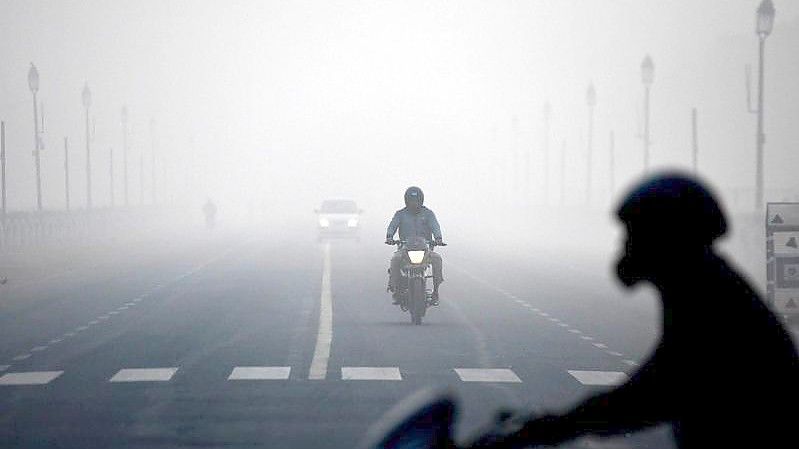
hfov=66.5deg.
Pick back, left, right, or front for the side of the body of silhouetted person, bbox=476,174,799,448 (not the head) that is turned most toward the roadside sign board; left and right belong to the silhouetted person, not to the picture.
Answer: right

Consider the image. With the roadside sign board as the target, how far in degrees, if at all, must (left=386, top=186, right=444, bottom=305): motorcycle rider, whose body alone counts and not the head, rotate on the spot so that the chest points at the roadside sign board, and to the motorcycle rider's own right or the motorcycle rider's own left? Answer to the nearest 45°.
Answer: approximately 90° to the motorcycle rider's own left

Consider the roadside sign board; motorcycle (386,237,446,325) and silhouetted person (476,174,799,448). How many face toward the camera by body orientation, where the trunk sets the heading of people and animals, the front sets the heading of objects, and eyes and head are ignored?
2

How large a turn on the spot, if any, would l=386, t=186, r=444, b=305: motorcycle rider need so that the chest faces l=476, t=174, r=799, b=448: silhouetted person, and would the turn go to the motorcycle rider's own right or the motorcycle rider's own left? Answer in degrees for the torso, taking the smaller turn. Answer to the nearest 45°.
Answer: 0° — they already face them

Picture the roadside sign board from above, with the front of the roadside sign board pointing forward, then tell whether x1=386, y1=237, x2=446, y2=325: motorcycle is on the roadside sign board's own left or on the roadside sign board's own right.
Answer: on the roadside sign board's own right

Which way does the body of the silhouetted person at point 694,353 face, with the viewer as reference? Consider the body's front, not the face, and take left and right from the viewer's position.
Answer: facing to the left of the viewer

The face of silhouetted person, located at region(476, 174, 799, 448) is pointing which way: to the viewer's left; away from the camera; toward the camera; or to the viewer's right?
to the viewer's left

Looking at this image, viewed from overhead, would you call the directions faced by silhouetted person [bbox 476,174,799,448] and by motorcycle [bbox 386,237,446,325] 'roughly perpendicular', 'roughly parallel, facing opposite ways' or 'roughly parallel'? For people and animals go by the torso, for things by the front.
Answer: roughly perpendicular

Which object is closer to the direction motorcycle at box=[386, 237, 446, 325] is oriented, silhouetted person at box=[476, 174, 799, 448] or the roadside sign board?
the silhouetted person
